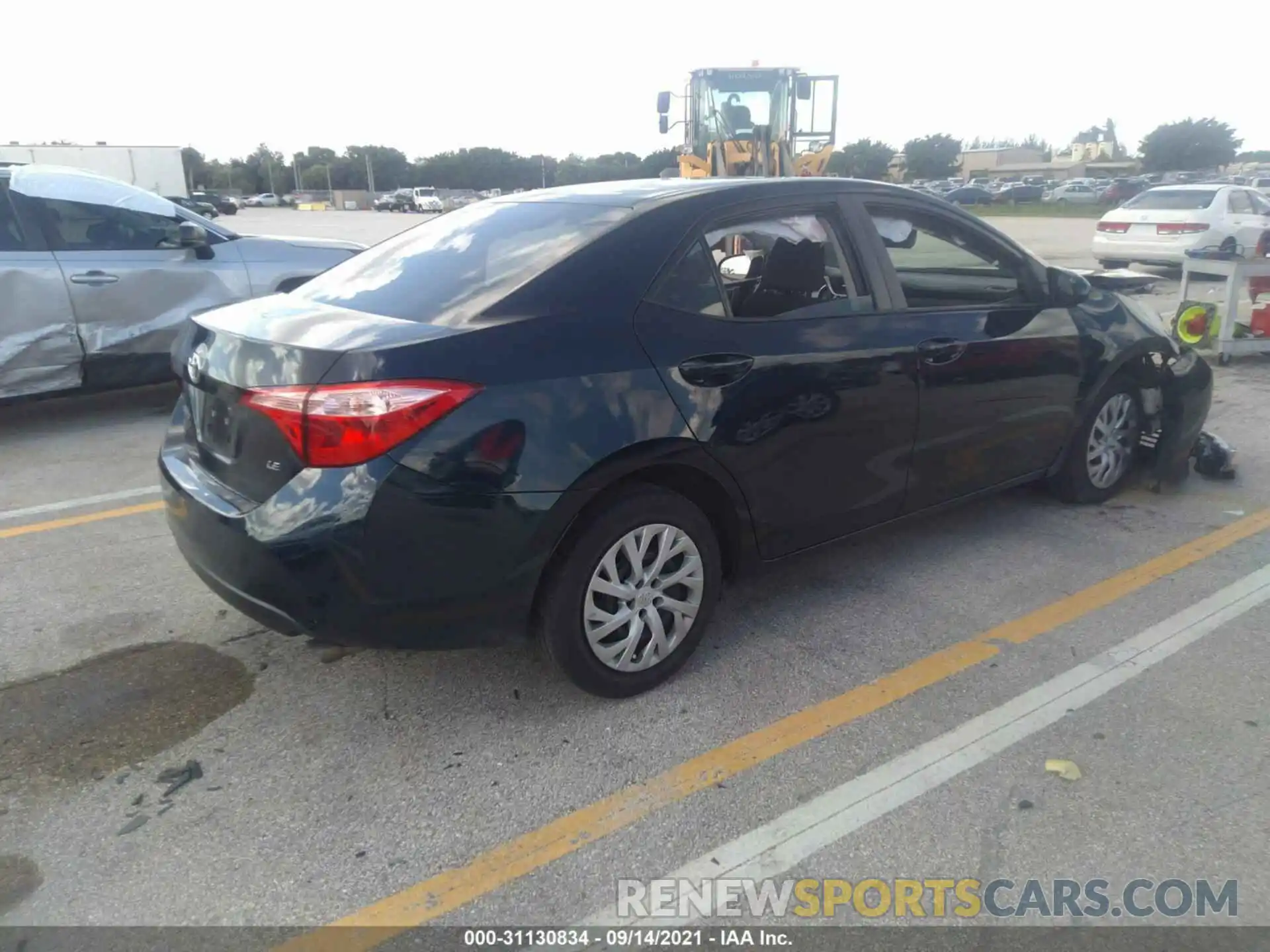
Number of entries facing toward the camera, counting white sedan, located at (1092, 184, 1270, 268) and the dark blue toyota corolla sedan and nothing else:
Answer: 0

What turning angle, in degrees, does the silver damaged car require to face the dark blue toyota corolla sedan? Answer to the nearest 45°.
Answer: approximately 90° to its right

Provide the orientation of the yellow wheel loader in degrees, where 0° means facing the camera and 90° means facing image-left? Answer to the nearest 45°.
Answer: approximately 0°

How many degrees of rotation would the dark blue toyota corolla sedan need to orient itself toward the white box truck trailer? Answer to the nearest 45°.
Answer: approximately 90° to its left

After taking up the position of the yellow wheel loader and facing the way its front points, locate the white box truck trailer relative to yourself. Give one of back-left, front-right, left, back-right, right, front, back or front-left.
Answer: back-right

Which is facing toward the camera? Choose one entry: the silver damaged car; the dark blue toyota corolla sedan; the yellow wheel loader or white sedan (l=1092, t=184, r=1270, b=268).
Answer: the yellow wheel loader

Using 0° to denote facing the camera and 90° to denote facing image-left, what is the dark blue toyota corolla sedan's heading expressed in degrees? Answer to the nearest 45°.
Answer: approximately 225°

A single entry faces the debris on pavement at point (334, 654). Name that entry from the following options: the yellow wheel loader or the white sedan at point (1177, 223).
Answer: the yellow wheel loader

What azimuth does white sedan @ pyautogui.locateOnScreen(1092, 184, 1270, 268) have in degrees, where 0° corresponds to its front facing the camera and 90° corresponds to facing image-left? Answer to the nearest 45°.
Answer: approximately 225°

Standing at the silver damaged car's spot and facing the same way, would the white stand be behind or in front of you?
in front

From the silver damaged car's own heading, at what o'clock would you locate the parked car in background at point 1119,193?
The parked car in background is roughly at 11 o'clock from the silver damaged car.

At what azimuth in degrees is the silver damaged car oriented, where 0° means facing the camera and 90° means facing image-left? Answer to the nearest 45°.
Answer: approximately 270°
